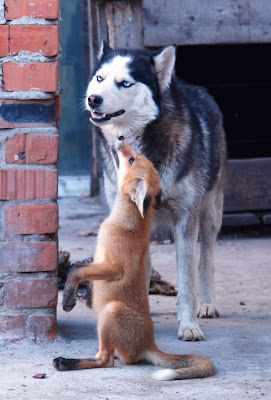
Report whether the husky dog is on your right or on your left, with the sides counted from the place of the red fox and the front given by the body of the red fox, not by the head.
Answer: on your right

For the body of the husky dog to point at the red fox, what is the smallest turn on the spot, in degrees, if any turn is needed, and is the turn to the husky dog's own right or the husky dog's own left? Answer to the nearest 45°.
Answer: approximately 45° to the husky dog's own left
